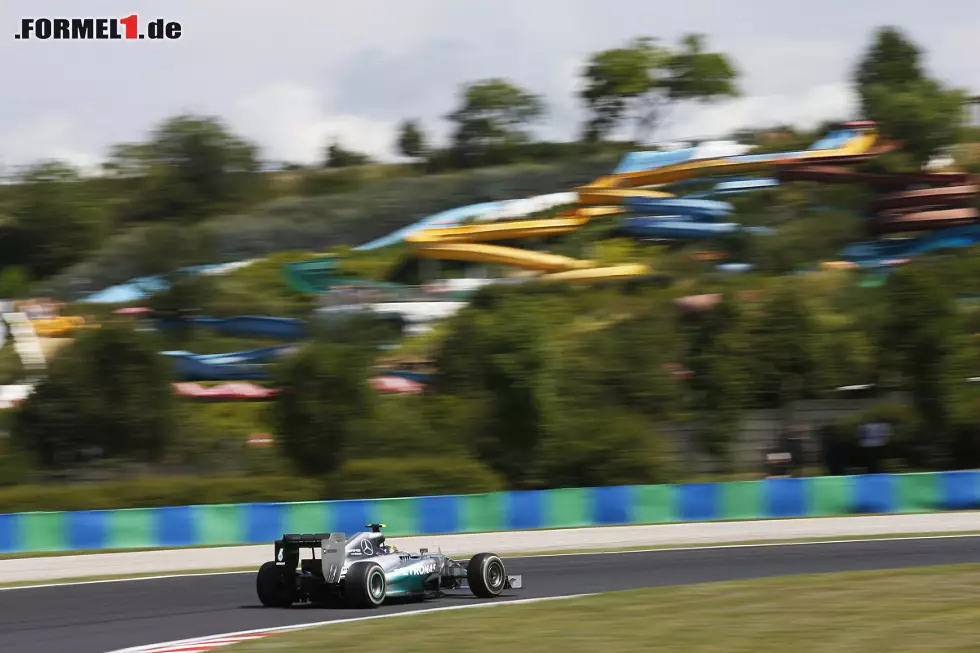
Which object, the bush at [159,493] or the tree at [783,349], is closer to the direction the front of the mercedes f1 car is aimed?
the tree

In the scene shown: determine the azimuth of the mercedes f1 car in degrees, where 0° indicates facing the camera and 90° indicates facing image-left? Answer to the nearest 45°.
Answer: approximately 225°

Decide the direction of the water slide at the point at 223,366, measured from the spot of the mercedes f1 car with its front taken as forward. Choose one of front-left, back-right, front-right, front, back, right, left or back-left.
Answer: front-left

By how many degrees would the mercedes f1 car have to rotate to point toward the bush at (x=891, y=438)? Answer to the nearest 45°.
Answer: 0° — it already faces it

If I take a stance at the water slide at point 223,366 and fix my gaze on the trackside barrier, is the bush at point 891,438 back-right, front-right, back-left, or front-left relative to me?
front-left

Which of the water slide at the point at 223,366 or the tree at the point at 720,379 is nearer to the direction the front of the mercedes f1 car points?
the tree

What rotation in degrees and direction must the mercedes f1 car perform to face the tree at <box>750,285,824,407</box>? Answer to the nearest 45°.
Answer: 0° — it already faces it

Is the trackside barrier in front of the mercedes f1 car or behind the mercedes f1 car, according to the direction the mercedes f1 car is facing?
in front

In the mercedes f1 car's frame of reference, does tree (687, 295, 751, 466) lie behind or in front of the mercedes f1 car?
in front

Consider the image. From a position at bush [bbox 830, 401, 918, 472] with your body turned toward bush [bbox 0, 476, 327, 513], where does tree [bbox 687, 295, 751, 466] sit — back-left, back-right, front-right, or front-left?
front-right
